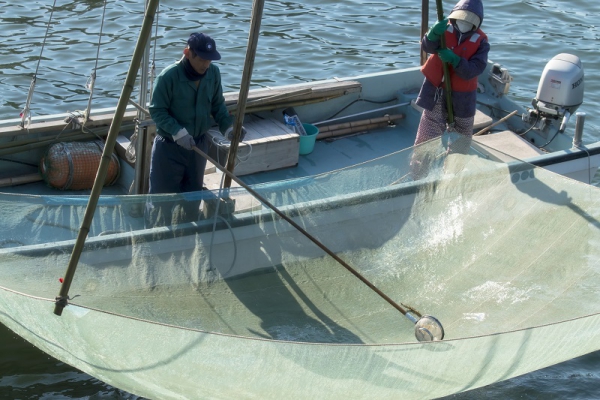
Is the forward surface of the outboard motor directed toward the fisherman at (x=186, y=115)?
yes

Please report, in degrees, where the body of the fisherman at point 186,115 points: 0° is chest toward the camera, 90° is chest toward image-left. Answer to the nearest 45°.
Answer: approximately 315°

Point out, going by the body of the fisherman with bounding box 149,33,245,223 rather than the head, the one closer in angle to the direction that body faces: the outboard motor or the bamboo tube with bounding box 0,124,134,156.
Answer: the outboard motor

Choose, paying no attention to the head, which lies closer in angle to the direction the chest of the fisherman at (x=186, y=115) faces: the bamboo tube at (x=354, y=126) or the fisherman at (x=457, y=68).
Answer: the fisherman

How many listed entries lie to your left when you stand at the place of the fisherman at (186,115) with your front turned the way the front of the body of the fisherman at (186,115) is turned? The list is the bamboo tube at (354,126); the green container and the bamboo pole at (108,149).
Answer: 2

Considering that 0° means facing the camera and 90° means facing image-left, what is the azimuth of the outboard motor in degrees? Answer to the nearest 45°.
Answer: approximately 45°

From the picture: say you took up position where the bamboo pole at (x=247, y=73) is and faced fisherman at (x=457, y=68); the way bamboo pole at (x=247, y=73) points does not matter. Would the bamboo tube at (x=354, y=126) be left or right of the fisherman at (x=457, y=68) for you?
left

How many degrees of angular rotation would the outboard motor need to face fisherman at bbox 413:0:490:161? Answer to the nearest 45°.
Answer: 0° — it already faces them

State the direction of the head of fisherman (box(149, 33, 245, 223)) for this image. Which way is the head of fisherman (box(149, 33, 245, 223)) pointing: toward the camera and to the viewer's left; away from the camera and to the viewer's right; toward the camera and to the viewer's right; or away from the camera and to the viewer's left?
toward the camera and to the viewer's right
